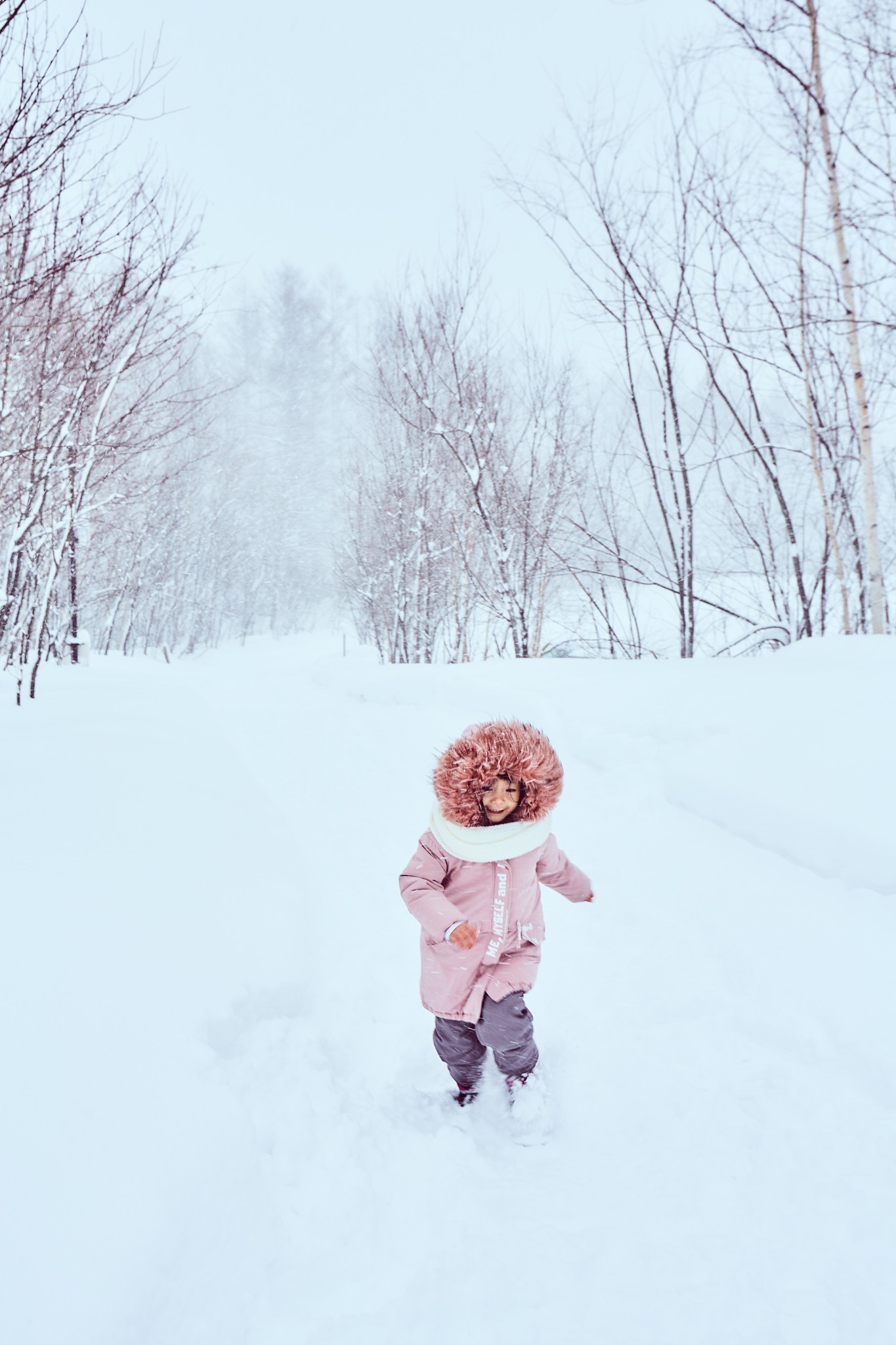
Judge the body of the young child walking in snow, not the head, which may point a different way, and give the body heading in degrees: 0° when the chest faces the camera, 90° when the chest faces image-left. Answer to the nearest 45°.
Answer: approximately 0°
